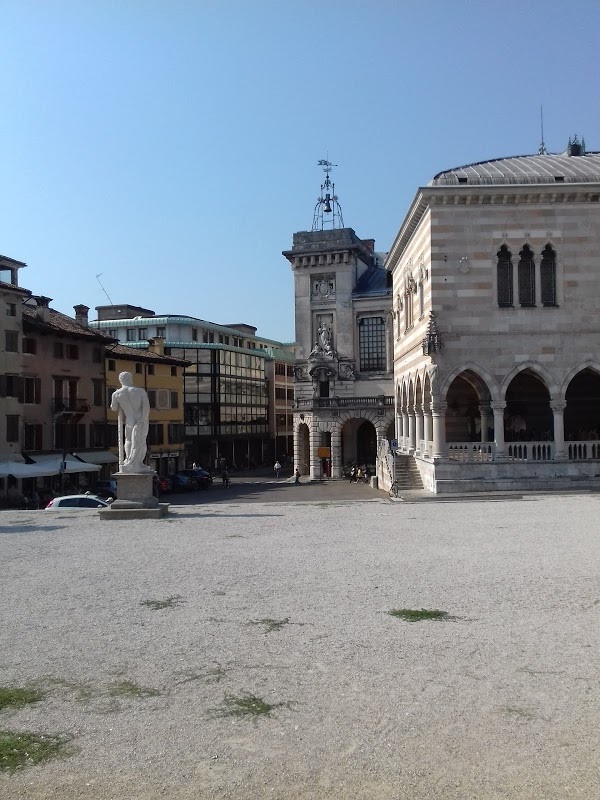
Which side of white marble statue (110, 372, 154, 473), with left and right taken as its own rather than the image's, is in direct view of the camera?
back

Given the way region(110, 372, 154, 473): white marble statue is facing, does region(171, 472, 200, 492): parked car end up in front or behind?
in front

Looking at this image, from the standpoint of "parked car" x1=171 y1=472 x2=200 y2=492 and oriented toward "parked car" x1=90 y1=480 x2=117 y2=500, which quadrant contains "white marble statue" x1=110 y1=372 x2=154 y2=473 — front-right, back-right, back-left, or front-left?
front-left

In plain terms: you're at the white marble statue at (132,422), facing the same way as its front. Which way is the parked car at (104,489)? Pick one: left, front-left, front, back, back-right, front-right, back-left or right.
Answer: front
